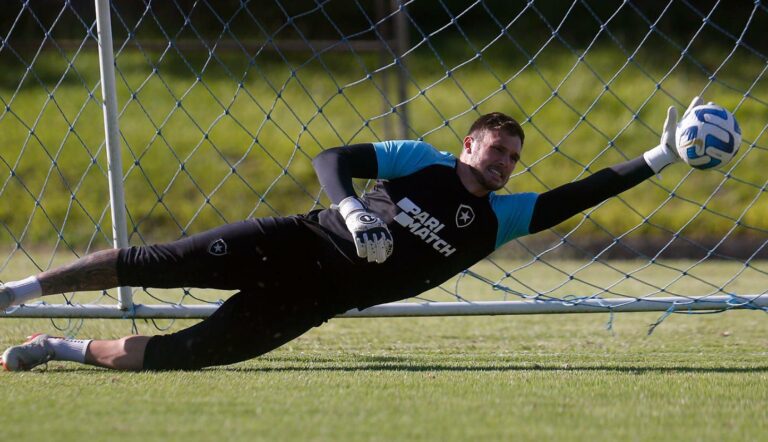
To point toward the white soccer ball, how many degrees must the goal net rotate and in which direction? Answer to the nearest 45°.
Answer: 0° — it already faces it

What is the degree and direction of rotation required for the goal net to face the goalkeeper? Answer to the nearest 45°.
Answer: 0° — it already faces them

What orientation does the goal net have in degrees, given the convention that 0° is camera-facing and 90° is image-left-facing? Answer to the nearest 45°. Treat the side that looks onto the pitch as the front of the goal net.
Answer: approximately 0°
